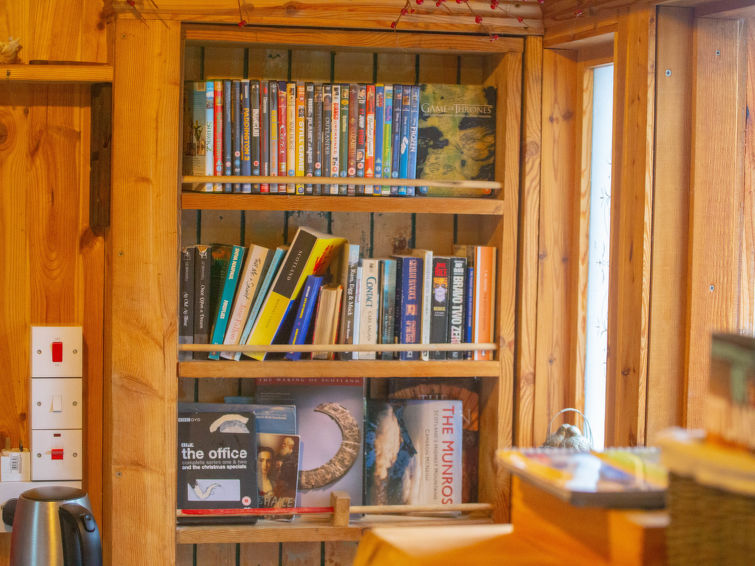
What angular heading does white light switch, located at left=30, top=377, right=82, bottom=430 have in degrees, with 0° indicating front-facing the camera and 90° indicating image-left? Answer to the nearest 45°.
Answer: approximately 0°

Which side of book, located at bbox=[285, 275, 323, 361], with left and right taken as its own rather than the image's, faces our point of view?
right

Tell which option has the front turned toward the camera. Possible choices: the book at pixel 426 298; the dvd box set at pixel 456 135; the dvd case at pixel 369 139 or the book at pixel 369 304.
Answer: the dvd box set at pixel 456 135

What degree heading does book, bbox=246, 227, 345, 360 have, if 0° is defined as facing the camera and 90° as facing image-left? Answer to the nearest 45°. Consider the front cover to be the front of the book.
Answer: approximately 270°

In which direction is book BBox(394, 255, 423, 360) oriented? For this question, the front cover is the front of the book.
to the viewer's right

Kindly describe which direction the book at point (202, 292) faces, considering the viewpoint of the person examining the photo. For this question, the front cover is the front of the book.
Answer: facing to the right of the viewer
